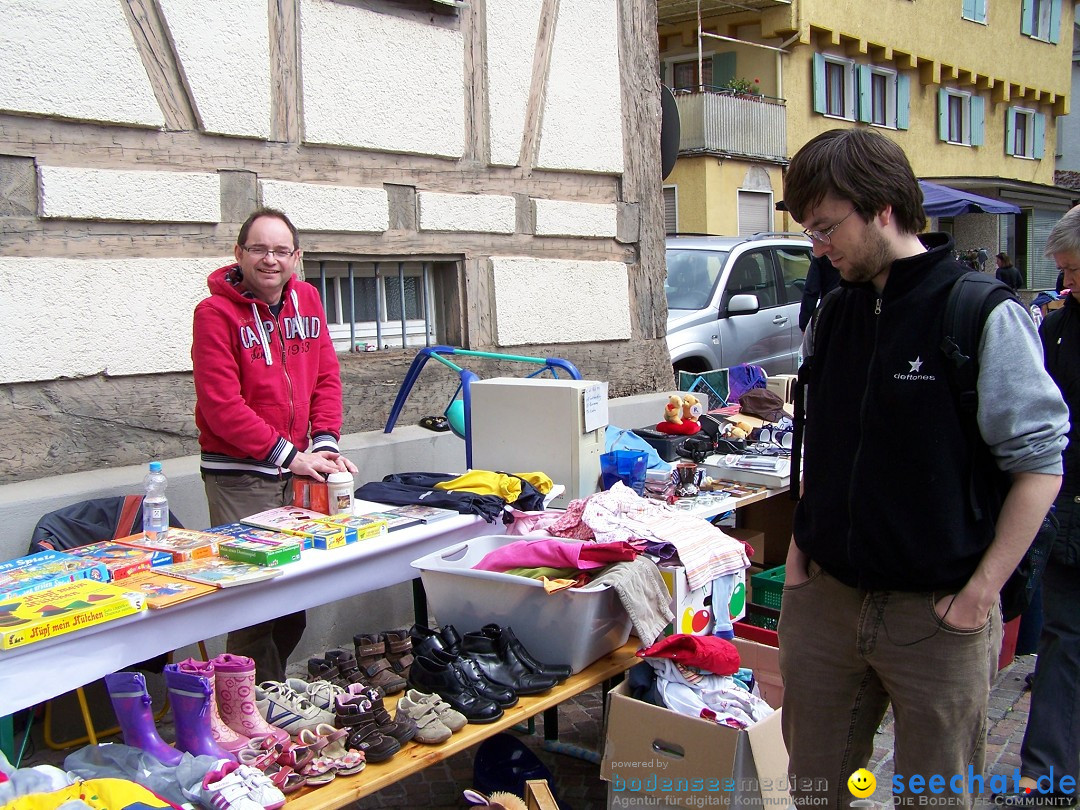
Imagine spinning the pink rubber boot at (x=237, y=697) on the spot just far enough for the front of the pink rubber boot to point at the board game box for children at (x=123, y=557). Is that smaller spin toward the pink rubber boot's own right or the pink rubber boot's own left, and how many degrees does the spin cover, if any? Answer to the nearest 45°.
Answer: approximately 180°

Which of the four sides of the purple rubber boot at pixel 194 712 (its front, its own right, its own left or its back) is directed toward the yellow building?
left

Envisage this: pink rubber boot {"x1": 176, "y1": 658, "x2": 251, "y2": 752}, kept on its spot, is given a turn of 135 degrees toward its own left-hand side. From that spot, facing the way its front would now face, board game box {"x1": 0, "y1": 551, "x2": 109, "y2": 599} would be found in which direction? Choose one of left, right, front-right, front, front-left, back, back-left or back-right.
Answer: front-left

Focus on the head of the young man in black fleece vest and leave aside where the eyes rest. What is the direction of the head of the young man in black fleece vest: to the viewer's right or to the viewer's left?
to the viewer's left

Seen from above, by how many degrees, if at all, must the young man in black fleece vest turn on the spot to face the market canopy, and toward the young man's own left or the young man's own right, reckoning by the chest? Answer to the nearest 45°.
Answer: approximately 135° to the young man's own right

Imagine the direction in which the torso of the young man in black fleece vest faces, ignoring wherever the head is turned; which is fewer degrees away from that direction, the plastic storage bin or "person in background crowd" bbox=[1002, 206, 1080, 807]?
the plastic storage bin

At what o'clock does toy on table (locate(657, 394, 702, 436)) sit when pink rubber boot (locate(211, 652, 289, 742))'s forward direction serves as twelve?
The toy on table is roughly at 9 o'clock from the pink rubber boot.
